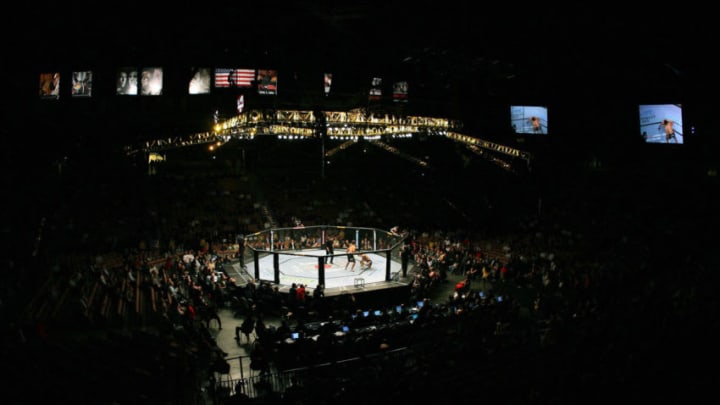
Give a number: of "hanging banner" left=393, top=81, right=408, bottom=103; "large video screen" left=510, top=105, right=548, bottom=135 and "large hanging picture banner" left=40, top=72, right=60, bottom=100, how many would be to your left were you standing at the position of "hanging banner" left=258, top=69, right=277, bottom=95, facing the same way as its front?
2

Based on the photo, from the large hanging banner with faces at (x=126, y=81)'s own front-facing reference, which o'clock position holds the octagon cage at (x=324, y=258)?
The octagon cage is roughly at 11 o'clock from the large hanging banner with faces.

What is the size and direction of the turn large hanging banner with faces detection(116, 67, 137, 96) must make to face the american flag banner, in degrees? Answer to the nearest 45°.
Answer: approximately 90° to its left

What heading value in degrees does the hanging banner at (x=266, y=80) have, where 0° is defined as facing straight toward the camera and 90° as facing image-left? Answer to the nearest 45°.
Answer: approximately 0°

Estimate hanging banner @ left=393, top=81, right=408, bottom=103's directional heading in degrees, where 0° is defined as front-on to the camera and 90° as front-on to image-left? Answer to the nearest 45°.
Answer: approximately 0°
